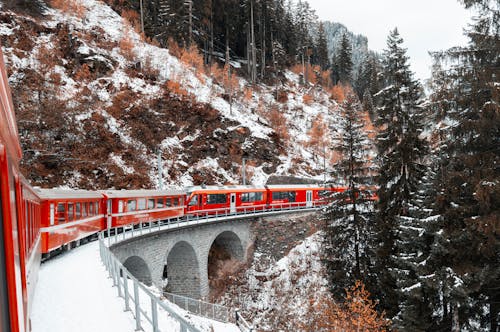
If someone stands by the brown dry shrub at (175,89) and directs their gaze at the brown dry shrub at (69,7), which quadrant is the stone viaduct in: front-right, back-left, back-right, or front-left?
back-left

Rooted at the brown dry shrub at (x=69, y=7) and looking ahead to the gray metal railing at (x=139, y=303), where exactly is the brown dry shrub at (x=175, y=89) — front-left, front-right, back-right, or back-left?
front-left

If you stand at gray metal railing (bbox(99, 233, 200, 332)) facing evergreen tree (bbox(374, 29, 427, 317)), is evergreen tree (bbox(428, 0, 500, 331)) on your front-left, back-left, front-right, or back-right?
front-right

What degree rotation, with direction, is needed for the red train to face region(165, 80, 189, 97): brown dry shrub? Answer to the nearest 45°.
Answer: approximately 45° to its left

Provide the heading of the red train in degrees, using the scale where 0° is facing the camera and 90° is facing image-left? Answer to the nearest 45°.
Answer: approximately 225°

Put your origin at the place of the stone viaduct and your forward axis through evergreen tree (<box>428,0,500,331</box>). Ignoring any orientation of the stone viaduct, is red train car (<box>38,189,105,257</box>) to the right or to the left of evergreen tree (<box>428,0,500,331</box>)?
right

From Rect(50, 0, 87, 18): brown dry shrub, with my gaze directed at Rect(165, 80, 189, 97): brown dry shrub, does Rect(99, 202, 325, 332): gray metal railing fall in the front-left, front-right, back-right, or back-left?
front-right
